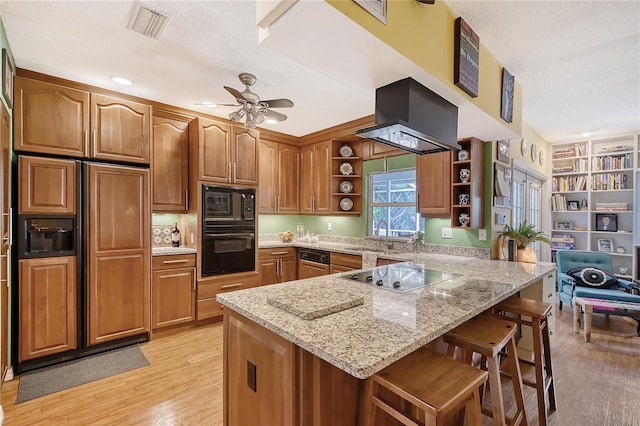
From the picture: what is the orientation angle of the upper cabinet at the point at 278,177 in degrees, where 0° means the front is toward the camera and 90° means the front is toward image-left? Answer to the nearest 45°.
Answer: approximately 315°

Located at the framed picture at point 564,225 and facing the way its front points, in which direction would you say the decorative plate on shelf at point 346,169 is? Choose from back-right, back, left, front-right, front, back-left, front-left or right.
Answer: front-right

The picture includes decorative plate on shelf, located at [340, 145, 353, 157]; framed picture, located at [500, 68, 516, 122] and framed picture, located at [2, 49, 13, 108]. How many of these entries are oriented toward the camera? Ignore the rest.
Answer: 1

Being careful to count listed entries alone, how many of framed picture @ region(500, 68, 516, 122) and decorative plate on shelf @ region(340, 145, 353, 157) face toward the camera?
1

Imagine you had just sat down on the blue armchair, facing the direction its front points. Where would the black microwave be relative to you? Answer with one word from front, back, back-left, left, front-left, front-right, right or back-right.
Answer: right

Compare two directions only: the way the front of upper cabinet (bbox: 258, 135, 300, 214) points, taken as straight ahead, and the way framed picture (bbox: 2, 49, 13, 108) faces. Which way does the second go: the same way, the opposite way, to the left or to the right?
to the left
